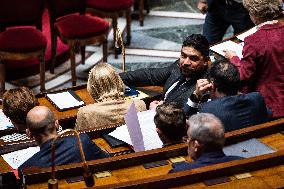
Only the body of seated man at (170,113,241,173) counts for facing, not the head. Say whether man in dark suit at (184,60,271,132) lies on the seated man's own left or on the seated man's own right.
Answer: on the seated man's own right

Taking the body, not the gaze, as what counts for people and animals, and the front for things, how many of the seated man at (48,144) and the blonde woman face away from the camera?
2

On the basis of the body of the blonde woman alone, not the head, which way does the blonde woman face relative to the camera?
away from the camera

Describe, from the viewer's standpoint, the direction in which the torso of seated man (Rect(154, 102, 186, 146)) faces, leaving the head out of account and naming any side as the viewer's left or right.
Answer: facing away from the viewer and to the left of the viewer

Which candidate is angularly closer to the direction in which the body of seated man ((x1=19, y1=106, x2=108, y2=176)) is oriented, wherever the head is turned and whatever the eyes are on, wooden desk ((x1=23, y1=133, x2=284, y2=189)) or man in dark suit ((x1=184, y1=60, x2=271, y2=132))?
the man in dark suit

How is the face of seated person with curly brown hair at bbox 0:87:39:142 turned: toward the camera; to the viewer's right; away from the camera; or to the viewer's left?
away from the camera

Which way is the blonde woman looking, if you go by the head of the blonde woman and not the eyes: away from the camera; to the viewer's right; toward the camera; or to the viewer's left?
away from the camera

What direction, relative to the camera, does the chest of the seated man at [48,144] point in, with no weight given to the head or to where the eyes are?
away from the camera

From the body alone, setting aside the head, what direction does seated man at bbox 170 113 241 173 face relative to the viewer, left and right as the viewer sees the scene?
facing away from the viewer and to the left of the viewer
